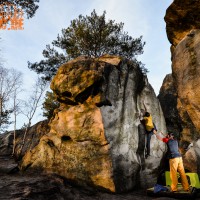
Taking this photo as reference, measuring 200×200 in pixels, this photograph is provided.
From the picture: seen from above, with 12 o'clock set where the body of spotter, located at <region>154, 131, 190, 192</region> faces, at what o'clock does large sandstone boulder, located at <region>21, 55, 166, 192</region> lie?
The large sandstone boulder is roughly at 11 o'clock from the spotter.

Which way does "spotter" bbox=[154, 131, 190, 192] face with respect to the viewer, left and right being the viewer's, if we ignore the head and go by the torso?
facing away from the viewer and to the left of the viewer

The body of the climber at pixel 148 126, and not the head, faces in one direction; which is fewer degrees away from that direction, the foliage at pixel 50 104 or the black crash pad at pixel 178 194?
the foliage

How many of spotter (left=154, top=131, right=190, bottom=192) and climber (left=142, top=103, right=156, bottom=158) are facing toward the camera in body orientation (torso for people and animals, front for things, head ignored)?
0

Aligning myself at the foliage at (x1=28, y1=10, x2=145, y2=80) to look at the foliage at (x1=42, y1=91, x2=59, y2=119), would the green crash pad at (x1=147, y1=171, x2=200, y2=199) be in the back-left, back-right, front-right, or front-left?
back-left

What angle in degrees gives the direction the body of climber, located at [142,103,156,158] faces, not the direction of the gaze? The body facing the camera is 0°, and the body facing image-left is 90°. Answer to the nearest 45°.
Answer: approximately 135°
